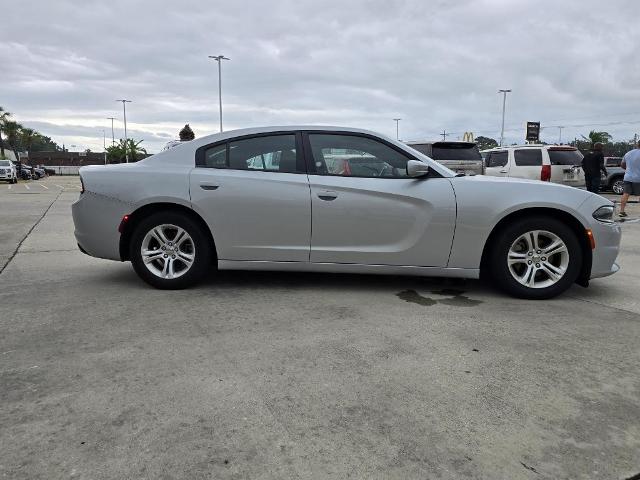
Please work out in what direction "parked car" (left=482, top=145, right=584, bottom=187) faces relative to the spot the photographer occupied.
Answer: facing away from the viewer and to the left of the viewer

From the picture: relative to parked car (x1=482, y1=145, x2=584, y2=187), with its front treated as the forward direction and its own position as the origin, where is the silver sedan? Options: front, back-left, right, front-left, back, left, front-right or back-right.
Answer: back-left

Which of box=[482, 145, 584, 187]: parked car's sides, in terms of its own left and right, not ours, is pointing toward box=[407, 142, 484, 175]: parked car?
left

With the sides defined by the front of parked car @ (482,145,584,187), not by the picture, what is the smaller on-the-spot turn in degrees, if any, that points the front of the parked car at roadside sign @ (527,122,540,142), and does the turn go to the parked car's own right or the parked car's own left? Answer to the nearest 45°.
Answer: approximately 45° to the parked car's own right

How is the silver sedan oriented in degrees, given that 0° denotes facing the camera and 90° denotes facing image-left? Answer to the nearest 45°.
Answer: approximately 270°

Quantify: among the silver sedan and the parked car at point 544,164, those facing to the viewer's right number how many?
1

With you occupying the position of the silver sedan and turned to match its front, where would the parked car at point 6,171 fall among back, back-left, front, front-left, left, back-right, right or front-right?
back-left

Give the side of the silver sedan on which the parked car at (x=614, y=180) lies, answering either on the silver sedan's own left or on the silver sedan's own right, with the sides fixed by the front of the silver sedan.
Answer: on the silver sedan's own left

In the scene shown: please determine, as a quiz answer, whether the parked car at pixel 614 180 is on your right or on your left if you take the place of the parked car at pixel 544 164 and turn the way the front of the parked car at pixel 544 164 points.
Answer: on your right
